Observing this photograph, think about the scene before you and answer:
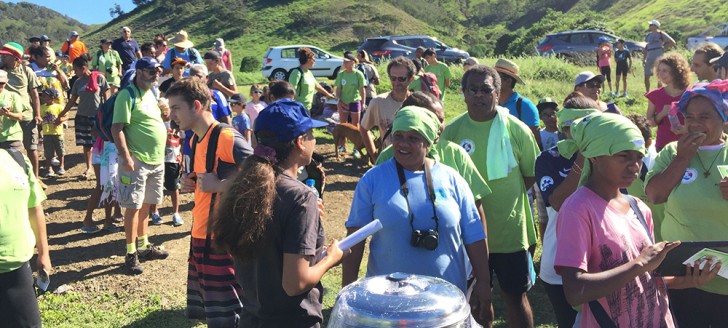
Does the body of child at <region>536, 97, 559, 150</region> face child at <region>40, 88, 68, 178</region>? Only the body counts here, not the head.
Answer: no

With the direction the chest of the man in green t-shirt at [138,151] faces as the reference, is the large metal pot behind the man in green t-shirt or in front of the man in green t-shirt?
in front

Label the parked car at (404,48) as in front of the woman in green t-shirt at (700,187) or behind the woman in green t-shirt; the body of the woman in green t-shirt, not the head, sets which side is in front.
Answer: behind

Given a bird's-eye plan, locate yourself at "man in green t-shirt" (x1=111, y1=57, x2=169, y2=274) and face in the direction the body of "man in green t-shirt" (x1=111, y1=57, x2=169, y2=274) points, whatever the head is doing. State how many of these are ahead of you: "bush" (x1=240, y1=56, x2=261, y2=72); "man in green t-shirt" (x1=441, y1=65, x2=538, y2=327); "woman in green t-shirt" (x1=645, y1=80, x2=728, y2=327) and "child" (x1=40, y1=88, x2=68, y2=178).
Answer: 2

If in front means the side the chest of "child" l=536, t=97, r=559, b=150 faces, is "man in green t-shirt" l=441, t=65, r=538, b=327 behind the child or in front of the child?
in front

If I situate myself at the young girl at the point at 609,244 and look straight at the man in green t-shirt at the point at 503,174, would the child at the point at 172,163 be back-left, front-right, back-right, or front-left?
front-left

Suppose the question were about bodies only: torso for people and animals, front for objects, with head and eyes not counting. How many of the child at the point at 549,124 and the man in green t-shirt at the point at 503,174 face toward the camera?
2

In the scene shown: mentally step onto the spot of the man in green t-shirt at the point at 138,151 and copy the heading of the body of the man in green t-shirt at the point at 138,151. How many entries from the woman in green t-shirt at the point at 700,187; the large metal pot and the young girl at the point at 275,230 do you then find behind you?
0

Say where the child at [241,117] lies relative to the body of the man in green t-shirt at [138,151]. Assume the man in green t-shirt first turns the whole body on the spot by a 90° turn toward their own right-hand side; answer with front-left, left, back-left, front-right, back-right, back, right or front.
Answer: back

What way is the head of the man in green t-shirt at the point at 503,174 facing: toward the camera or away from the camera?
toward the camera

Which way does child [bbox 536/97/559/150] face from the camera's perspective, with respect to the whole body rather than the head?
toward the camera

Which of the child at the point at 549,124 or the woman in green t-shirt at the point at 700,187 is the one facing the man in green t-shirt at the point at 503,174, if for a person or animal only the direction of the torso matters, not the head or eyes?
the child

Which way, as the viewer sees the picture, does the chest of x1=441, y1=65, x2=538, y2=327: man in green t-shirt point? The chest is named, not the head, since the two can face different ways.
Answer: toward the camera

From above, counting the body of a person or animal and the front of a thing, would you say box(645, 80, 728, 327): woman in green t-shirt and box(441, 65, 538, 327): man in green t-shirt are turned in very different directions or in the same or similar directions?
same or similar directions
